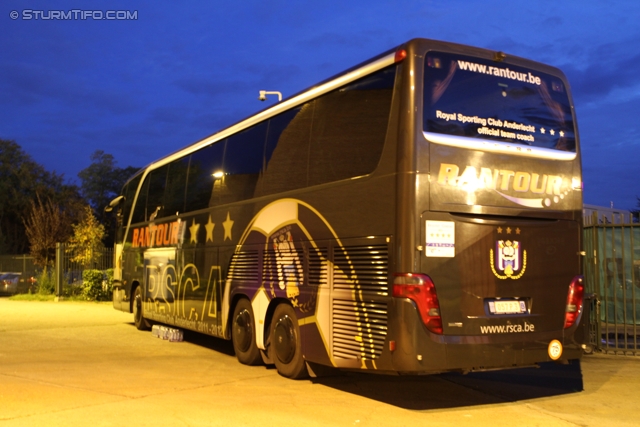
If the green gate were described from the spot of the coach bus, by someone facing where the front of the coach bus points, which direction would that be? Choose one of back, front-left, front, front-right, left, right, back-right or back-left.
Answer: right

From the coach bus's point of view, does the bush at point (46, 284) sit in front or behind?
in front

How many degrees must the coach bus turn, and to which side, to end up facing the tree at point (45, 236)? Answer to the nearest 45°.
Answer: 0° — it already faces it

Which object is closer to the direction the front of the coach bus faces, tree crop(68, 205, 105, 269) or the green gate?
the tree

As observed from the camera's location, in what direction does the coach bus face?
facing away from the viewer and to the left of the viewer

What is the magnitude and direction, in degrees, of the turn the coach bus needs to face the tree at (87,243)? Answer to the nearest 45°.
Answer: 0° — it already faces it

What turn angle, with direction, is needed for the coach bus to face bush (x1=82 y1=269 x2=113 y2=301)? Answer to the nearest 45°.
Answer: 0° — it already faces it
